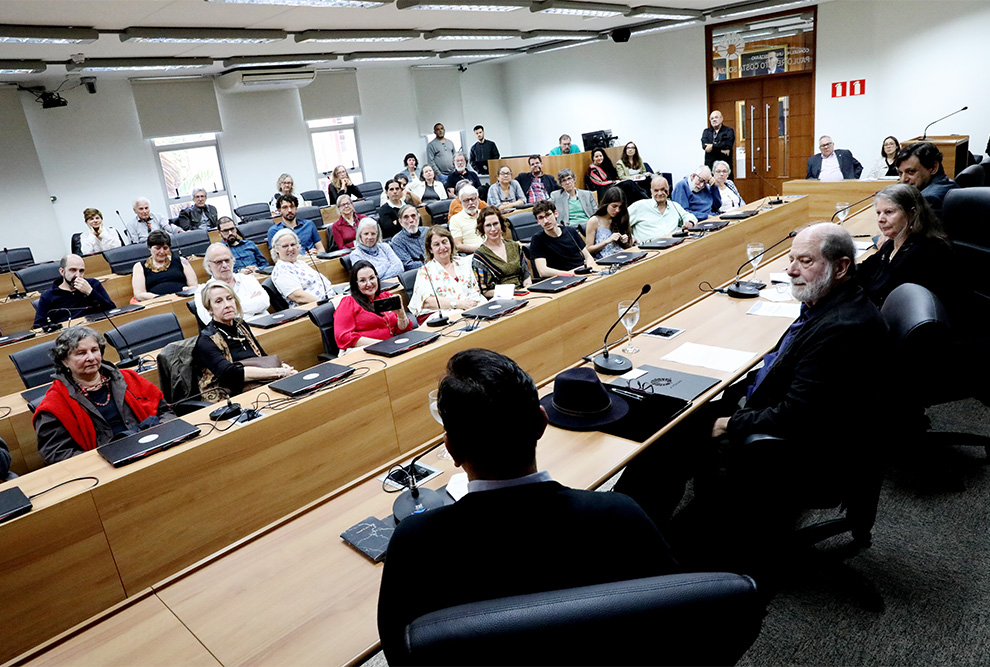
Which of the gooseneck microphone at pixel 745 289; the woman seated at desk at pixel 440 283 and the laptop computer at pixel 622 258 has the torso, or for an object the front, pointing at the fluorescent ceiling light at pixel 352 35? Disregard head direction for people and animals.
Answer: the laptop computer

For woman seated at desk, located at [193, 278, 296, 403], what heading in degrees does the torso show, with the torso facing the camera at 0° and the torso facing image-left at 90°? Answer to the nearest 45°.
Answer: approximately 315°

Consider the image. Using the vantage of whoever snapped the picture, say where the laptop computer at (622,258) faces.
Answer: facing away from the viewer and to the left of the viewer

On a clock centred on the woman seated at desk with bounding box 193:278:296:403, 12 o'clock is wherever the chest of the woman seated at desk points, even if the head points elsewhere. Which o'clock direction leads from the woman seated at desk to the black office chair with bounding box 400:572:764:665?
The black office chair is roughly at 1 o'clock from the woman seated at desk.

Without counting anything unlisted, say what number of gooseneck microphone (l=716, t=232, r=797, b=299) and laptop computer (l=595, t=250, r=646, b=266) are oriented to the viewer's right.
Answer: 1

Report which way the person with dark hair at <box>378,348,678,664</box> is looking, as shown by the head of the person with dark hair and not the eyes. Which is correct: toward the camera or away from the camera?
away from the camera
